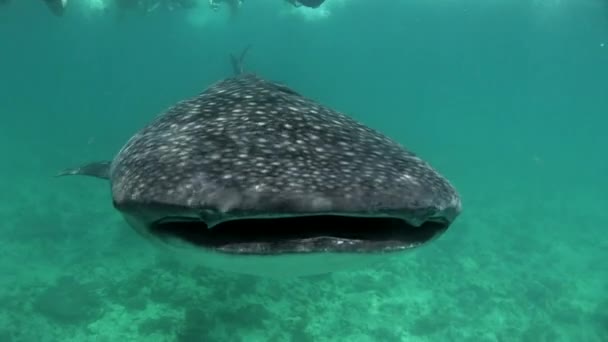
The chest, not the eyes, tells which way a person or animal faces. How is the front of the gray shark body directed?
toward the camera
